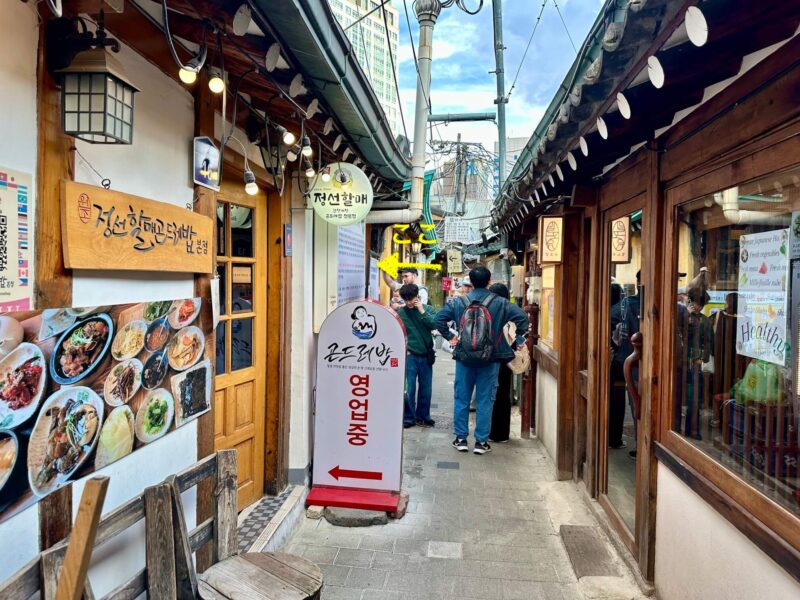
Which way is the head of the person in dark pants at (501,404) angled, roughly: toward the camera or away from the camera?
away from the camera

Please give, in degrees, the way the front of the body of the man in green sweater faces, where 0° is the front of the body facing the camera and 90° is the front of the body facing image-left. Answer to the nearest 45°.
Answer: approximately 0°

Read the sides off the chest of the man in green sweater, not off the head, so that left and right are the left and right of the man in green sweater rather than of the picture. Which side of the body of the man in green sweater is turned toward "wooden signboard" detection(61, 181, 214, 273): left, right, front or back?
front

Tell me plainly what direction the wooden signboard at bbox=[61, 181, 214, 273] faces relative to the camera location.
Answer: facing the viewer and to the right of the viewer

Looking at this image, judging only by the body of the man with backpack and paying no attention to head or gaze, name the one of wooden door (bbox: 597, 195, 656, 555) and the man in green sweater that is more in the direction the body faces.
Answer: the man in green sweater

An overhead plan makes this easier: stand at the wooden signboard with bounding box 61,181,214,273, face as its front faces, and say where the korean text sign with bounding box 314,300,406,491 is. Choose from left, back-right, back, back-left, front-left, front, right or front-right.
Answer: left

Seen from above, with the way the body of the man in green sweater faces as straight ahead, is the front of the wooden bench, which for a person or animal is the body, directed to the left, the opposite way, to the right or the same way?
to the left

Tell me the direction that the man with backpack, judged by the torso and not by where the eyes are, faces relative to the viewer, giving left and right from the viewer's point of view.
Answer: facing away from the viewer
